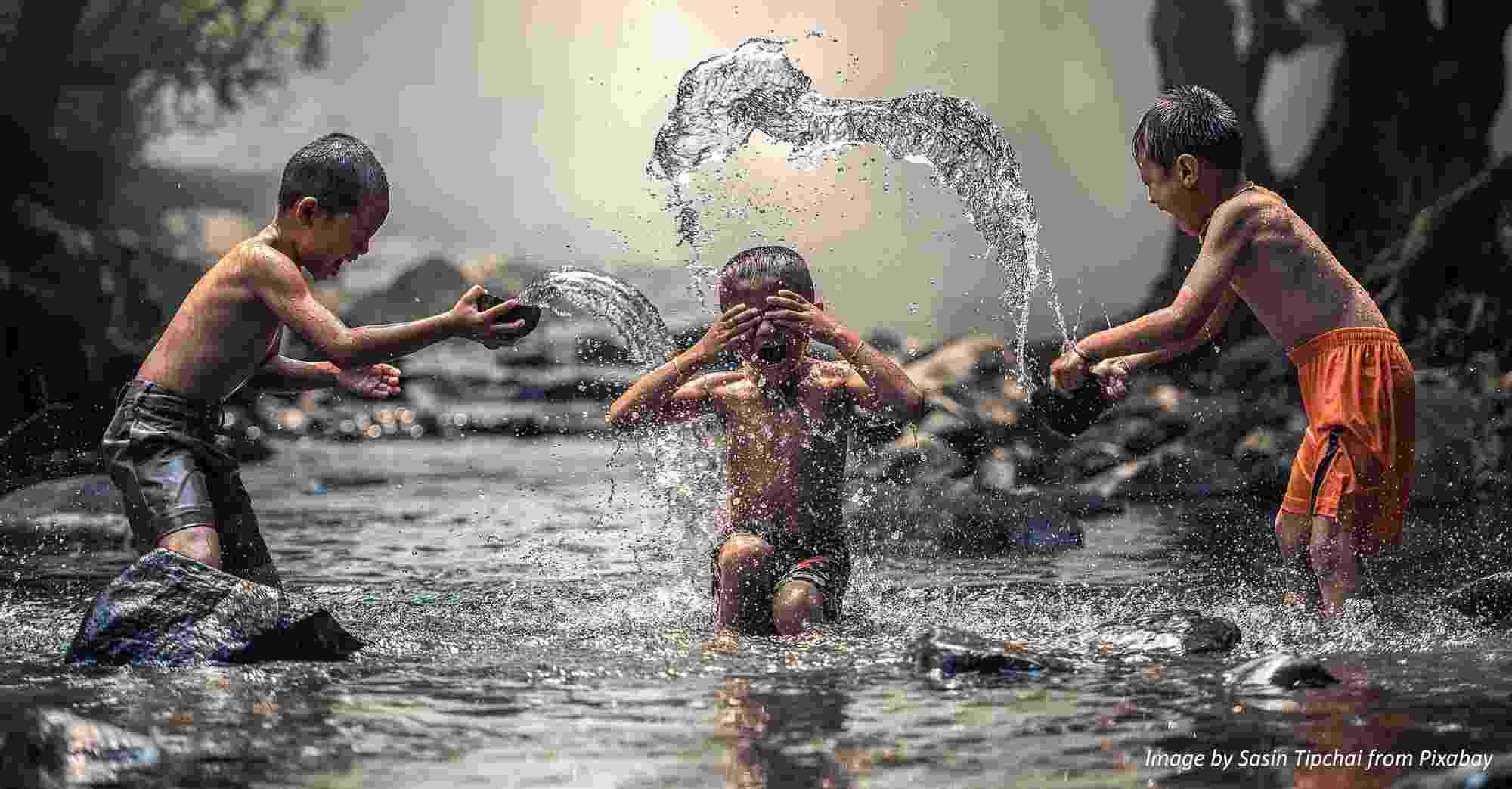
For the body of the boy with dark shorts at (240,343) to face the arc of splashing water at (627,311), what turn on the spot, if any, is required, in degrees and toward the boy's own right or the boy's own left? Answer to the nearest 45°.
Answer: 0° — they already face it

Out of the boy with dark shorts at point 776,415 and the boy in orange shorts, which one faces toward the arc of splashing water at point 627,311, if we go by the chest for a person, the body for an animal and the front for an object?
the boy in orange shorts

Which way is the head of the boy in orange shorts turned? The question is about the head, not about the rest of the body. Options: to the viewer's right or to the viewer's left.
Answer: to the viewer's left

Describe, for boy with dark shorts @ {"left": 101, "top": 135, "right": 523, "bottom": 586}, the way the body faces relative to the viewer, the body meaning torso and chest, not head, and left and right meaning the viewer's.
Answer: facing to the right of the viewer

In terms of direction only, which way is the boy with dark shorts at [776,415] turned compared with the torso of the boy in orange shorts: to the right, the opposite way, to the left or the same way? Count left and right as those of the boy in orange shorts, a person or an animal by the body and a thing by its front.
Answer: to the left

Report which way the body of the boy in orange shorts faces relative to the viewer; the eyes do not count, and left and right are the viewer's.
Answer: facing to the left of the viewer

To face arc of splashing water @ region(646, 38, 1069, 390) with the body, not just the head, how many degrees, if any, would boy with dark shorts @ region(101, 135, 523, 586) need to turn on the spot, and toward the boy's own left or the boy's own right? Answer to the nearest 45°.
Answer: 0° — they already face it
